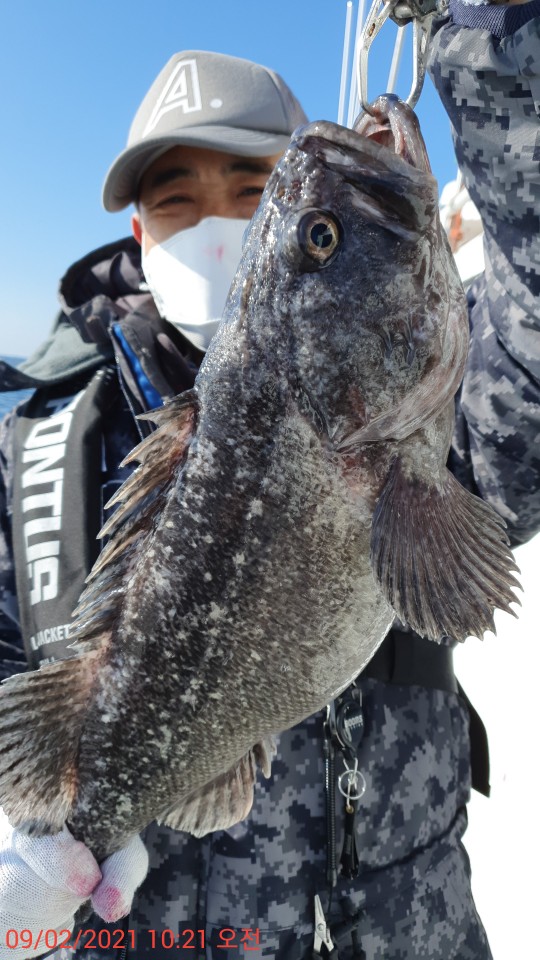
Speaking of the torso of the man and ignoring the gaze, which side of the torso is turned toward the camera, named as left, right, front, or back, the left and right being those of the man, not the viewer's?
front
